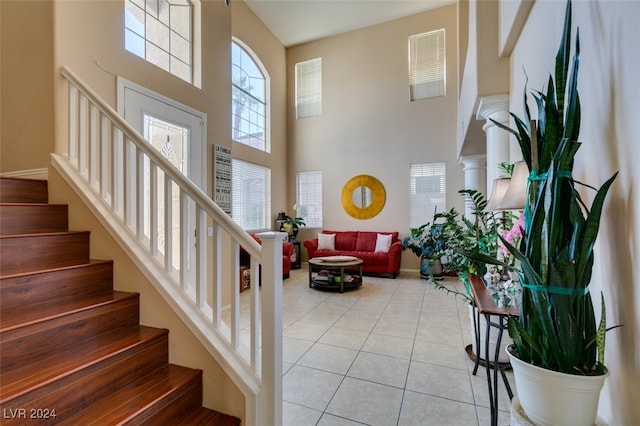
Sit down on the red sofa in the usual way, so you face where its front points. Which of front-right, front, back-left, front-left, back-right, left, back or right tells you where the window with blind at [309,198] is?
back-right

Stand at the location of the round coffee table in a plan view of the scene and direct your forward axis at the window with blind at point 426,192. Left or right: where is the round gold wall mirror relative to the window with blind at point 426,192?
left

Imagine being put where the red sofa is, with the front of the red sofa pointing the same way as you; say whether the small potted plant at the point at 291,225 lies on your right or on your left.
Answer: on your right

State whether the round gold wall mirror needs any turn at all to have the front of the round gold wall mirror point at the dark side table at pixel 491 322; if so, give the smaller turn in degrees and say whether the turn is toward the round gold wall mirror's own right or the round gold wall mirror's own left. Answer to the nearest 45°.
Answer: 0° — it already faces it

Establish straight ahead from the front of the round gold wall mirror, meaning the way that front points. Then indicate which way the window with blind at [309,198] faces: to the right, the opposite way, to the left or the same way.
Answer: the same way

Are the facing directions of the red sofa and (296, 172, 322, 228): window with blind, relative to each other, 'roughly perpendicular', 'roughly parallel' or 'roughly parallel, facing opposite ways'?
roughly parallel

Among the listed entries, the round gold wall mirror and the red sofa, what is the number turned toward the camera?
2

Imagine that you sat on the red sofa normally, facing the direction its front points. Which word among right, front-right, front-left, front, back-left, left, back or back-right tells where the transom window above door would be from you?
front-right

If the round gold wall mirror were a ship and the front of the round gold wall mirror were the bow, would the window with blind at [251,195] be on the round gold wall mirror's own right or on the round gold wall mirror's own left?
on the round gold wall mirror's own right

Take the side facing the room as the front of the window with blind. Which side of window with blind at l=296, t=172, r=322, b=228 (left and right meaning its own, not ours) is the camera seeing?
front

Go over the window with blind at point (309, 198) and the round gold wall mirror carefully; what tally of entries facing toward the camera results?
2

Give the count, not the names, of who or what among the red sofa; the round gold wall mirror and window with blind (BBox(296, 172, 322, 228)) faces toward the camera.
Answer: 3

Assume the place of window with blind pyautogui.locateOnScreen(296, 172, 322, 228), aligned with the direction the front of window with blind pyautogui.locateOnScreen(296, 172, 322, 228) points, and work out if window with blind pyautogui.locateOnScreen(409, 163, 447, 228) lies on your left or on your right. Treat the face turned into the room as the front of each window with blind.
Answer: on your left

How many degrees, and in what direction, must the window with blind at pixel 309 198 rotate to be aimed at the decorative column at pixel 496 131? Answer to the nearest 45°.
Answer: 0° — it already faces it

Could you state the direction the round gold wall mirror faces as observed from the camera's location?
facing the viewer

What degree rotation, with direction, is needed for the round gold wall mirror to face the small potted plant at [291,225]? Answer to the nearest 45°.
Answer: approximately 90° to its right

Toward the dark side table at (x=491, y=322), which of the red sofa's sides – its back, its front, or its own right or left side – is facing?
front
